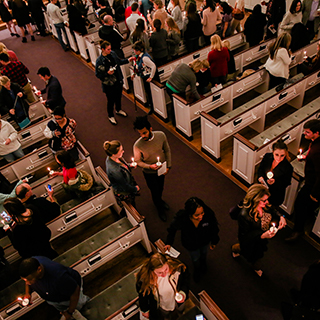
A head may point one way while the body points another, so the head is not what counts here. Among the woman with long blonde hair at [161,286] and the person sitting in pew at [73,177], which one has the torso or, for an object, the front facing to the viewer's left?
the person sitting in pew

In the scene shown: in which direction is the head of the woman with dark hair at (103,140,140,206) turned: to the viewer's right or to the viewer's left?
to the viewer's right

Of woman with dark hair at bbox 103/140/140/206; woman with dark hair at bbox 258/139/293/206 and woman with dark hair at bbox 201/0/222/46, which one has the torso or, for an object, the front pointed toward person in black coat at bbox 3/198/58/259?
woman with dark hair at bbox 258/139/293/206

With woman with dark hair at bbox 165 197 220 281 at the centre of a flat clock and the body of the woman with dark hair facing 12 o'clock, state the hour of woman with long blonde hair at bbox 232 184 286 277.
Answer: The woman with long blonde hair is roughly at 9 o'clock from the woman with dark hair.

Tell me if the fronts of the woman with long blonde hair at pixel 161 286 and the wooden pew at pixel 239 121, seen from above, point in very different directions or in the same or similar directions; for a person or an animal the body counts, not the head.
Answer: very different directions

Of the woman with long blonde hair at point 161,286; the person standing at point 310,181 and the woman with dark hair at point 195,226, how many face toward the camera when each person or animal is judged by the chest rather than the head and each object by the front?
2

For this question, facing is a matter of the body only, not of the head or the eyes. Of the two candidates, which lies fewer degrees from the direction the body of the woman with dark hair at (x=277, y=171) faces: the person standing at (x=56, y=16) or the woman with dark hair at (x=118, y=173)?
the woman with dark hair

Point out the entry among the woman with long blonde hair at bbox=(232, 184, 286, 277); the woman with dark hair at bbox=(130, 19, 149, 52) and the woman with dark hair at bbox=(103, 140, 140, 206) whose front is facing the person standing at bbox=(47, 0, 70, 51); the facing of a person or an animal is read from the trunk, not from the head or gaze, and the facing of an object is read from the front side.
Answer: the woman with dark hair at bbox=(130, 19, 149, 52)
